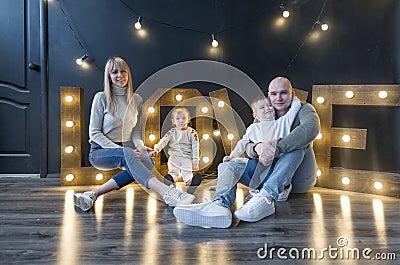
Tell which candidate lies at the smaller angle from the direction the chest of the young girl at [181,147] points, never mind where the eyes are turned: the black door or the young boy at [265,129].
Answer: the young boy

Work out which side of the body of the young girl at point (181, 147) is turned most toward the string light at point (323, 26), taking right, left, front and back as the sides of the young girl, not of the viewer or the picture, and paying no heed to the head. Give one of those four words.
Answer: left

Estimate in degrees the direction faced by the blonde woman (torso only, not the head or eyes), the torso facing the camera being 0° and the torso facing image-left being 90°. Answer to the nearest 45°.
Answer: approximately 315°

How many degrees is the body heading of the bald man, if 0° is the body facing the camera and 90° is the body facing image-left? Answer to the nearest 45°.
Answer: approximately 45°

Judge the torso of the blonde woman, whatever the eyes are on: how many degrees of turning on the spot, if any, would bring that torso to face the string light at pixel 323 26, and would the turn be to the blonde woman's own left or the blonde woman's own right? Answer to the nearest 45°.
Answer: approximately 45° to the blonde woman's own left

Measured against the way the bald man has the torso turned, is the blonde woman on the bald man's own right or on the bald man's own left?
on the bald man's own right
